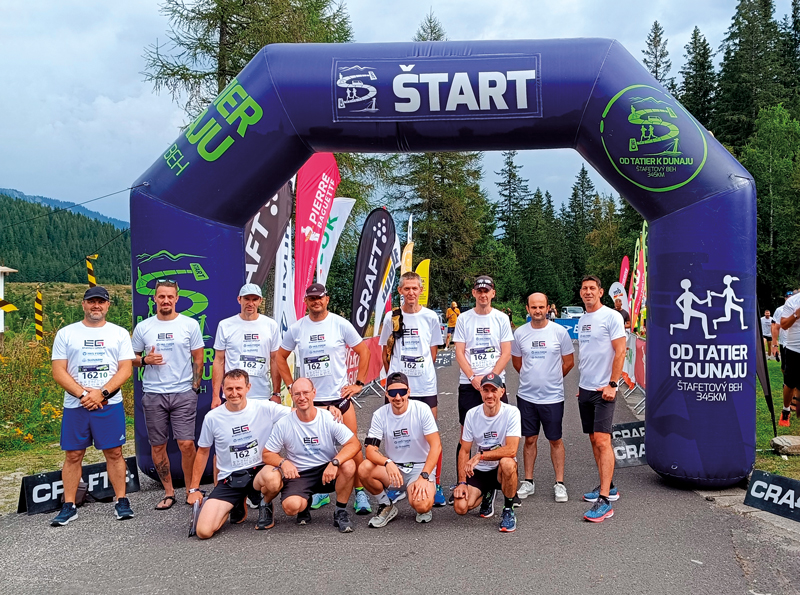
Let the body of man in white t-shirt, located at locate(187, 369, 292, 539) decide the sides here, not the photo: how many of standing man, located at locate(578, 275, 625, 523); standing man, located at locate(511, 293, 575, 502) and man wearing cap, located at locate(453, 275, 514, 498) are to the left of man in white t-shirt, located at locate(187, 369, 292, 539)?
3

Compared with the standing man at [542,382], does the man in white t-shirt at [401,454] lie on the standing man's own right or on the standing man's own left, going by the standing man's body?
on the standing man's own right

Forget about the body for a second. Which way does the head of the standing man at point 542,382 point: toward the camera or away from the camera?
toward the camera

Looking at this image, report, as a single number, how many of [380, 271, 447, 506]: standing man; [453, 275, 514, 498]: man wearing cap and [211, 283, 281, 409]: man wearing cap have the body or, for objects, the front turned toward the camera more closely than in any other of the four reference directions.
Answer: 3

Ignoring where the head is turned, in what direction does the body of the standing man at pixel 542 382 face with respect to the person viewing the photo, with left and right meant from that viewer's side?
facing the viewer

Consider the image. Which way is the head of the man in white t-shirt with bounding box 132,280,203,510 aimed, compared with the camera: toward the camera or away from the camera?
toward the camera

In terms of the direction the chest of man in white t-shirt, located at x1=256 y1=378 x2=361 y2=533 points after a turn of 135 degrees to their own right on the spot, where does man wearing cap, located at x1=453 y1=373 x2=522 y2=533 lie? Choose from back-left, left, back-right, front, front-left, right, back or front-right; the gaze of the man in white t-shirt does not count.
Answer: back-right

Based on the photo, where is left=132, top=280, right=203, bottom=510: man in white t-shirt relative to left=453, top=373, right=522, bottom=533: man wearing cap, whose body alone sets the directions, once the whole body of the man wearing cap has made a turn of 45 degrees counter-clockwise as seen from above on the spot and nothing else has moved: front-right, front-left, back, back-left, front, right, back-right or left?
back-right

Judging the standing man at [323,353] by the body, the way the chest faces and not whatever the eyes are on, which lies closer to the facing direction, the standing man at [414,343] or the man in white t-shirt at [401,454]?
the man in white t-shirt

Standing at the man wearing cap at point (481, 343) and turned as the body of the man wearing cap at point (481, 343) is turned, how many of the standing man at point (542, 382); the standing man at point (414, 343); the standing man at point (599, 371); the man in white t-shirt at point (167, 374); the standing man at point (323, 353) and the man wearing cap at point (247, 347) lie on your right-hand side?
4

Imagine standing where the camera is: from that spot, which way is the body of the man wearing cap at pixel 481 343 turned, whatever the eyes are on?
toward the camera

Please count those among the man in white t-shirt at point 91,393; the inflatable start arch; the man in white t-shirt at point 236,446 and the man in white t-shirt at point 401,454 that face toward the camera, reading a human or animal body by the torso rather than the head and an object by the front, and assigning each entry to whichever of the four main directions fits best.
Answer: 4

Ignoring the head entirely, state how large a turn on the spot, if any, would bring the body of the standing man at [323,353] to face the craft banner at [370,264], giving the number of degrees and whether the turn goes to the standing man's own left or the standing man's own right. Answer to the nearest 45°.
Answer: approximately 180°

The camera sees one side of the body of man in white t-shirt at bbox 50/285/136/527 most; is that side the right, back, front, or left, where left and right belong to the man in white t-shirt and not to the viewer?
front

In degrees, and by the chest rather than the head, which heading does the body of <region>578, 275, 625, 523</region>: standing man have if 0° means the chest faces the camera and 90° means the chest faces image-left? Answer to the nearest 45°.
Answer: approximately 45°

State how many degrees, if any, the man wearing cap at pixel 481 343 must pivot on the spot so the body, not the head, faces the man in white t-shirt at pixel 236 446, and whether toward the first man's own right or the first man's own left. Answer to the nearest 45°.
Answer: approximately 45° to the first man's own right

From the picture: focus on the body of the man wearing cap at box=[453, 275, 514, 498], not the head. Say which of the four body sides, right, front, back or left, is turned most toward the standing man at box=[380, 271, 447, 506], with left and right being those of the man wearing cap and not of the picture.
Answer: right
